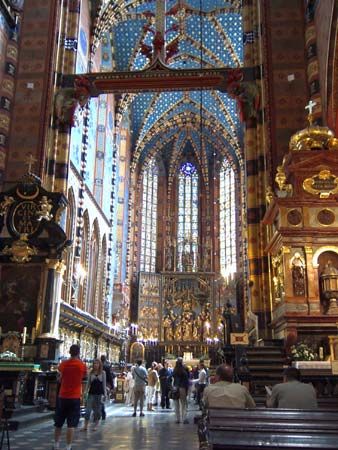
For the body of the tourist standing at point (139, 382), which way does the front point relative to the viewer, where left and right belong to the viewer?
facing away from the viewer

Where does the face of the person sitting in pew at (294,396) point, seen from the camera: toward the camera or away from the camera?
away from the camera

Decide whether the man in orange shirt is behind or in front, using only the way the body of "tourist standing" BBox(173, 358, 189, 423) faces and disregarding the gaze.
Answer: behind

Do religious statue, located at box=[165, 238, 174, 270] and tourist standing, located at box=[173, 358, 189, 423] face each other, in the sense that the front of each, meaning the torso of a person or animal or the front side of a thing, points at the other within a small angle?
yes

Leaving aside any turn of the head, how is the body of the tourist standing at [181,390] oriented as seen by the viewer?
away from the camera

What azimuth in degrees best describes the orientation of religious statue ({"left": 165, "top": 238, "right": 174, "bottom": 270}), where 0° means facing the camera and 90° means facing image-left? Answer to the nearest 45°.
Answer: approximately 0°

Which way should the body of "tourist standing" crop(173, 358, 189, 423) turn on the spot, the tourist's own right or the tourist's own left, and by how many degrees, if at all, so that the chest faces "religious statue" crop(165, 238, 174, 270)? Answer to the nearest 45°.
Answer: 0° — they already face it

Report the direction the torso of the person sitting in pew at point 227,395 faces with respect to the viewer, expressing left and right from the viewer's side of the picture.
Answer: facing away from the viewer

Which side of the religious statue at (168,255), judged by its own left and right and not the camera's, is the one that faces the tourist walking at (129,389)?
front
